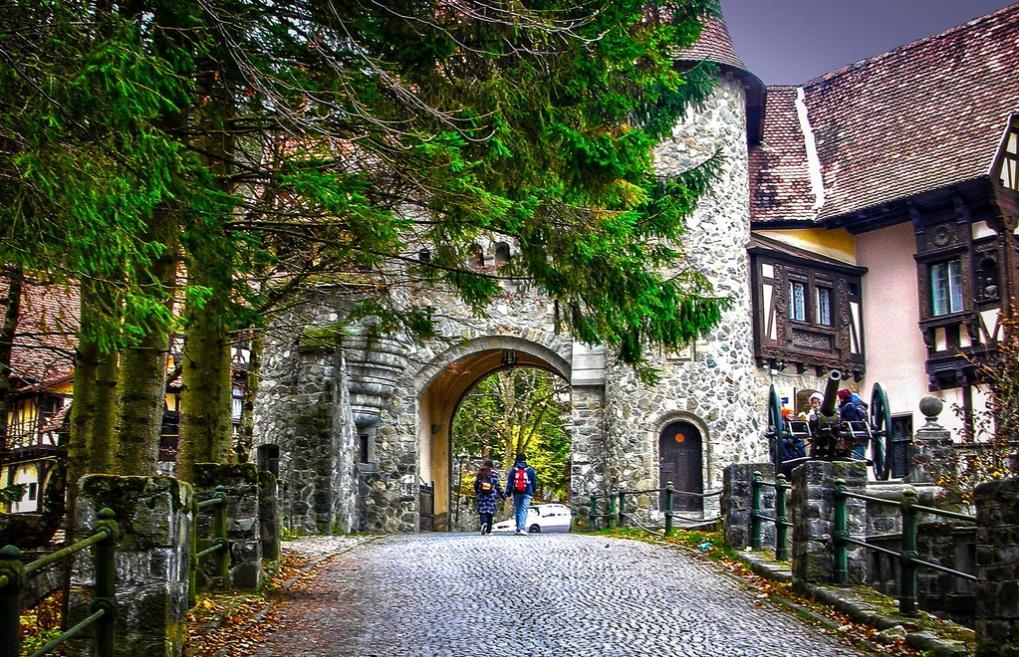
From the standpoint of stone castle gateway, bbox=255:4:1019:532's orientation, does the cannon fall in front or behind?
in front

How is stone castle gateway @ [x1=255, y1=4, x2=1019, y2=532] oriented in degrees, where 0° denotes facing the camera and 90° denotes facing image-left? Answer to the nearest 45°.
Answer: approximately 0°

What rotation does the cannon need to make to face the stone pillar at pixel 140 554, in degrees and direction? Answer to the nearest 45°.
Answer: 0° — it already faces it

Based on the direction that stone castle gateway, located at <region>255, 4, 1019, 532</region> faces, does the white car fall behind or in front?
behind

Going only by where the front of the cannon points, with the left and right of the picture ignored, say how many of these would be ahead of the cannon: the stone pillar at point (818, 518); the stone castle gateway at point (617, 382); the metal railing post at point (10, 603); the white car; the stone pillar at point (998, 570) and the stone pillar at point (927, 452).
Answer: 3

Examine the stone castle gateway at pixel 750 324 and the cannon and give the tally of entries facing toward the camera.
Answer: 2

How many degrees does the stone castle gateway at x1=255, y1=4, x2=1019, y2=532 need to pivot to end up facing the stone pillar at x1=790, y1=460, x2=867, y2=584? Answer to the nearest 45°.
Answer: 0° — it already faces it

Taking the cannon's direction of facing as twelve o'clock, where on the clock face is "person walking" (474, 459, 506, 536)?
The person walking is roughly at 4 o'clock from the cannon.

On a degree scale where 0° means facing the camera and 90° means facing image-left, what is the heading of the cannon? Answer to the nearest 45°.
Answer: approximately 0°

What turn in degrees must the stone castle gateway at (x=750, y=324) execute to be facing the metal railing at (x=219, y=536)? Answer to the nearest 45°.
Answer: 0° — it already faces it

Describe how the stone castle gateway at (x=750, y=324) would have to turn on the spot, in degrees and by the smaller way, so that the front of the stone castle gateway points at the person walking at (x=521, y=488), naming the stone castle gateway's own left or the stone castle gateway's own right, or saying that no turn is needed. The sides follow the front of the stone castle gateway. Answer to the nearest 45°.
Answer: approximately 45° to the stone castle gateway's own right

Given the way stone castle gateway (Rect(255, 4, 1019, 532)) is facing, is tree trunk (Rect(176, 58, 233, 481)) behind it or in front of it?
in front

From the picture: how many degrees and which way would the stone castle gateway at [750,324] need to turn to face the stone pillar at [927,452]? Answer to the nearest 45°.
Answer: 0° — it already faces it
